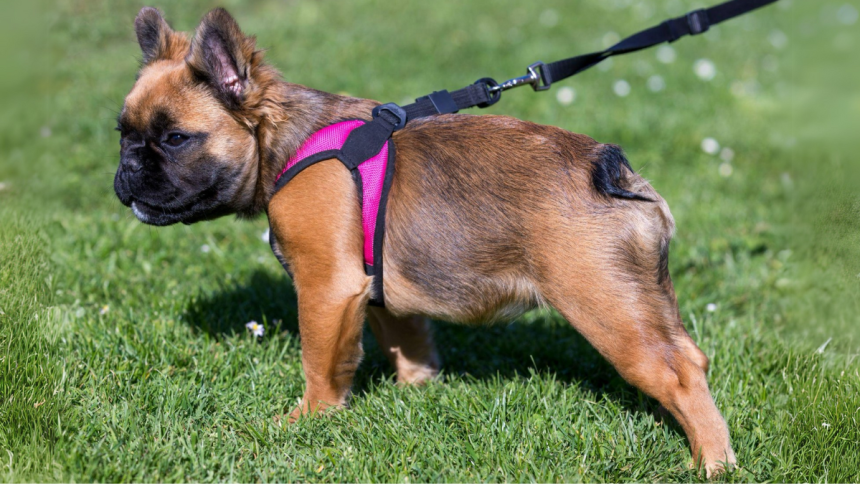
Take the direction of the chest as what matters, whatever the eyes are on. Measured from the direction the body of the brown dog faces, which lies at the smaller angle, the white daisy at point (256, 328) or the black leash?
the white daisy

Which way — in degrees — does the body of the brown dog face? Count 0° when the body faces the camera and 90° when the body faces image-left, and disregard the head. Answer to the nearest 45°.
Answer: approximately 90°

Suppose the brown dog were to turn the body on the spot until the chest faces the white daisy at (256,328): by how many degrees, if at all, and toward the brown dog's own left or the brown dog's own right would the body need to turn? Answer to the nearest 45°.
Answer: approximately 45° to the brown dog's own right
